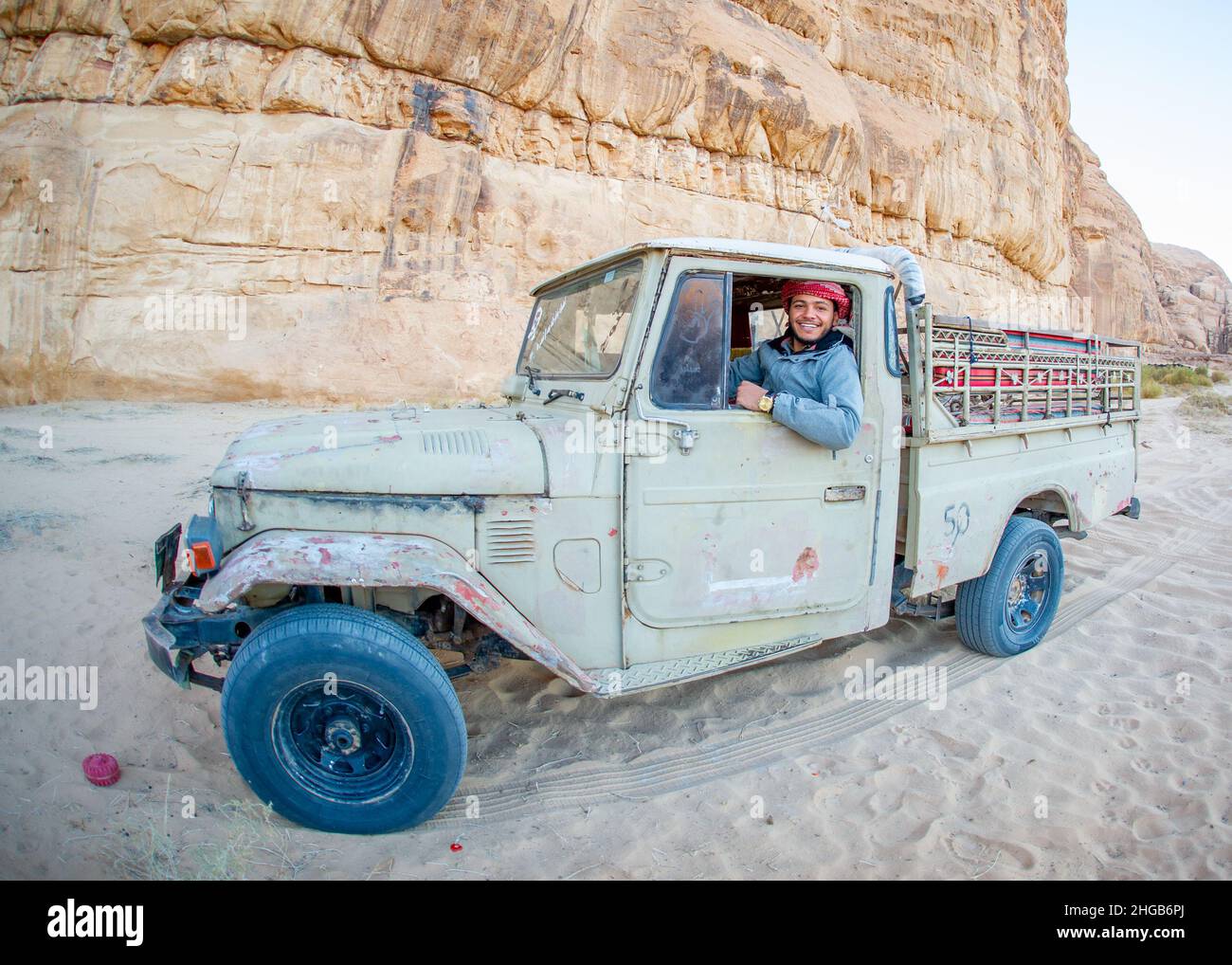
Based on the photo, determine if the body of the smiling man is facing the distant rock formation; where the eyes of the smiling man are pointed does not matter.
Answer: no

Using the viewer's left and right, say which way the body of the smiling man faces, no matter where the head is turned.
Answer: facing the viewer and to the left of the viewer

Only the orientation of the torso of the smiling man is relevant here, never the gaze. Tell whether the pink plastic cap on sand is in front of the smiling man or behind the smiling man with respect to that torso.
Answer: in front

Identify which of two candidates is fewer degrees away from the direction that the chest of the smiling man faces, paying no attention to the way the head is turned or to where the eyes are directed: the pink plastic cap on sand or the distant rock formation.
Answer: the pink plastic cap on sand

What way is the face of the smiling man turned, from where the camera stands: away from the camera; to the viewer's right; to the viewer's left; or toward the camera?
toward the camera
